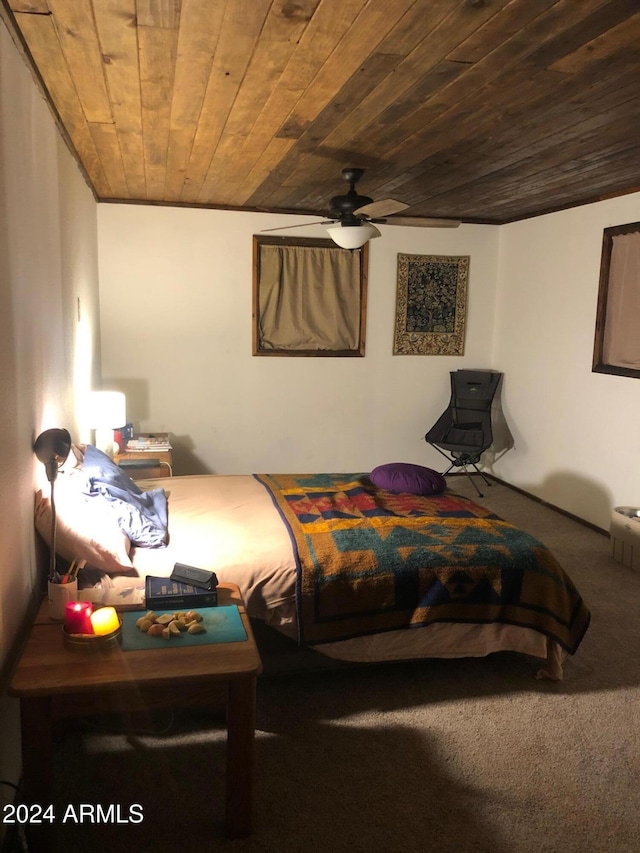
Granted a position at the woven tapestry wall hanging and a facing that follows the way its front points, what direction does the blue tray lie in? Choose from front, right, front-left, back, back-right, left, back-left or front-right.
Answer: front

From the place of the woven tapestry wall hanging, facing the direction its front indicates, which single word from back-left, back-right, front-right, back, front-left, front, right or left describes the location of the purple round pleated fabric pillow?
front

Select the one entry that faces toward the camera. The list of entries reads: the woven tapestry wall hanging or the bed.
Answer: the woven tapestry wall hanging

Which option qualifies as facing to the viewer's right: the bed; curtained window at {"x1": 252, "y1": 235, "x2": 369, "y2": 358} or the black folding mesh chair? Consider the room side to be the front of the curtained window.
the bed

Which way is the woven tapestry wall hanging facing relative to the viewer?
toward the camera

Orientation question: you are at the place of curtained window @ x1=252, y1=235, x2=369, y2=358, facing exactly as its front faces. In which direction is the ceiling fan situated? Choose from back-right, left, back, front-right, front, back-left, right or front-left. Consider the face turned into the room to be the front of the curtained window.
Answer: front

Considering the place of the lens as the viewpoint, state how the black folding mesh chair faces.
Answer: facing the viewer and to the left of the viewer

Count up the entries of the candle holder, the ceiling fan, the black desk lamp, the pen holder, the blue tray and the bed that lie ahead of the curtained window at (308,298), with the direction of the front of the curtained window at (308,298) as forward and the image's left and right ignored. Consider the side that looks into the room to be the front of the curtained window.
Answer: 6

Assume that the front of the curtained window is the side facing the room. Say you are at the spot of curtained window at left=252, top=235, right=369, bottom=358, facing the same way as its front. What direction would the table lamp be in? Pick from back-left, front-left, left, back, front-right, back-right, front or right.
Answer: front-right

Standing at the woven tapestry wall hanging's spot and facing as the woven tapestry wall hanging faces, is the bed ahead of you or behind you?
ahead

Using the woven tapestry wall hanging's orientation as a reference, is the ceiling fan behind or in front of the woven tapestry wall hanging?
in front

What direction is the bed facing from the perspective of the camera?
to the viewer's right

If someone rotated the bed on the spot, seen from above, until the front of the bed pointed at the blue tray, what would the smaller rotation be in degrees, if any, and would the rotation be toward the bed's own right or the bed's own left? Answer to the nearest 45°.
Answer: approximately 135° to the bed's own right
